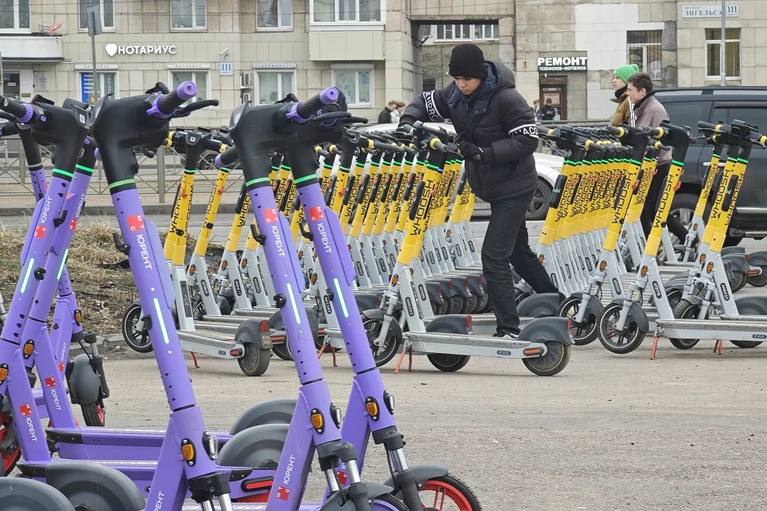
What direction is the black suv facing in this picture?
to the viewer's right

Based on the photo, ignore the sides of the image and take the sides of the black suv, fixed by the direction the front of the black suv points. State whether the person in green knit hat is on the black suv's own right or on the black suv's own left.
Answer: on the black suv's own right

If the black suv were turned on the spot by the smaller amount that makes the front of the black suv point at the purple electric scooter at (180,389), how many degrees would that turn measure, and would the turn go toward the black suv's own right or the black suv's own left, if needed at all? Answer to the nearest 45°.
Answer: approximately 90° to the black suv's own right

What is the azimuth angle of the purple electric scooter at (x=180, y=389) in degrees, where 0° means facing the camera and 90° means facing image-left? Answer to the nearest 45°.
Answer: approximately 315°
